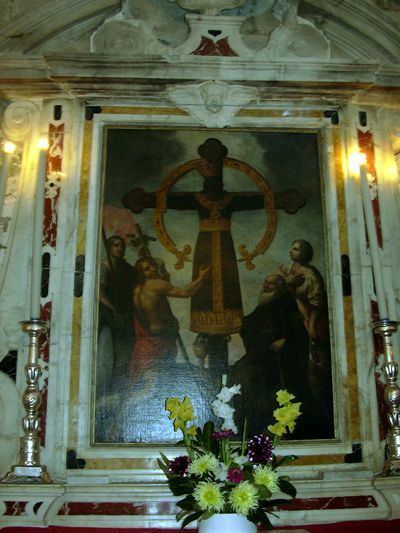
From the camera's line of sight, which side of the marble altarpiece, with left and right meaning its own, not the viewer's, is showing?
front

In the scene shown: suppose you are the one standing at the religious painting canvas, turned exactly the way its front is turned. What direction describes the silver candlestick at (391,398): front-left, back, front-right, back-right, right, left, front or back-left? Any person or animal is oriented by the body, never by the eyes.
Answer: left

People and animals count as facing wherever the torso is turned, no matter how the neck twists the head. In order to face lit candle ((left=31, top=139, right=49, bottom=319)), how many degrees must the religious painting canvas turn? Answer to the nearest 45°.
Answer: approximately 45° to its right

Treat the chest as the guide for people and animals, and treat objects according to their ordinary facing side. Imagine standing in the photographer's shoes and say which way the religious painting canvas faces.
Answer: facing the viewer
